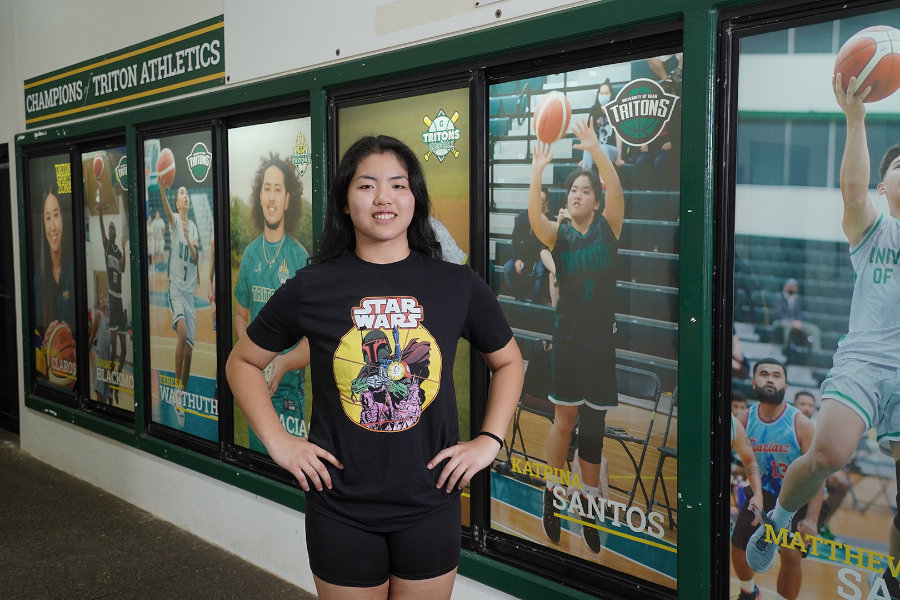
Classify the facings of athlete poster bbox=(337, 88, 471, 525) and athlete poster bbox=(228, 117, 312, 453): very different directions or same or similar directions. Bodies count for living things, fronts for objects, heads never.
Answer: same or similar directions

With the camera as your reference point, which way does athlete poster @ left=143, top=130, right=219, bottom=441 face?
facing the viewer and to the left of the viewer

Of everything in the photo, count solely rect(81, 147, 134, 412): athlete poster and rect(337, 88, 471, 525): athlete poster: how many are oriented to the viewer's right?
0

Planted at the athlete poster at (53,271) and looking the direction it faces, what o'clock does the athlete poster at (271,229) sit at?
the athlete poster at (271,229) is roughly at 10 o'clock from the athlete poster at (53,271).

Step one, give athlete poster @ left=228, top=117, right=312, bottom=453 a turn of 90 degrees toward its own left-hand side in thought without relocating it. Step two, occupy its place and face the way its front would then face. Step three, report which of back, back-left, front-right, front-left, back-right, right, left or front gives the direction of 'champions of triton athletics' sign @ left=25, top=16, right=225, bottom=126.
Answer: back

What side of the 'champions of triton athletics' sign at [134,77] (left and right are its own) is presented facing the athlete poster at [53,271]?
right

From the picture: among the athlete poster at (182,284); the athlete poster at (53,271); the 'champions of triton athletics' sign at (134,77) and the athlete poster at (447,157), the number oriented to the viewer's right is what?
0

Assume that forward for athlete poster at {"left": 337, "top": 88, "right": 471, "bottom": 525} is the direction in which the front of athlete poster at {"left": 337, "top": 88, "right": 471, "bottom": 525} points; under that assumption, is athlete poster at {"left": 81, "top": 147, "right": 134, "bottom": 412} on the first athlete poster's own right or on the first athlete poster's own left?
on the first athlete poster's own right

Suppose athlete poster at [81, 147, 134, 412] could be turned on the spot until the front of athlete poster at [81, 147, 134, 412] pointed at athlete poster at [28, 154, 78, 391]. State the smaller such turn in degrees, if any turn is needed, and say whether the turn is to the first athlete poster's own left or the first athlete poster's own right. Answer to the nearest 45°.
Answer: approximately 90° to the first athlete poster's own right

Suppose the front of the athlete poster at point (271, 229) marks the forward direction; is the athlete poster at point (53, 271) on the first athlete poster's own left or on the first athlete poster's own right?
on the first athlete poster's own right

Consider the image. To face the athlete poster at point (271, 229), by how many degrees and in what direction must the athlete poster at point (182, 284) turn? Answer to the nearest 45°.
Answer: approximately 90° to its left

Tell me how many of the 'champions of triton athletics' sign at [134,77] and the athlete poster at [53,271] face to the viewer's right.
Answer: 0

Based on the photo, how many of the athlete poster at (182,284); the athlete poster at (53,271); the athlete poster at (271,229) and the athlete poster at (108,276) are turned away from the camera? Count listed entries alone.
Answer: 0

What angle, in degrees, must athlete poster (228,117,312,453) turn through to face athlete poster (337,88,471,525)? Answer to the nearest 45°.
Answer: approximately 90° to its left

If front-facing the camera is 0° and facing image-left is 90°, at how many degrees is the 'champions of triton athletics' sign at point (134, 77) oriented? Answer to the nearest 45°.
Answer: approximately 45°

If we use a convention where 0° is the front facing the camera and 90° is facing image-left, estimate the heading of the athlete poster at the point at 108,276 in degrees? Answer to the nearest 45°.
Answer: approximately 45°

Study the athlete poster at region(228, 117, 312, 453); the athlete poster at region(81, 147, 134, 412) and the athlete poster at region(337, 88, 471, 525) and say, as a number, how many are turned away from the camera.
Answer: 0

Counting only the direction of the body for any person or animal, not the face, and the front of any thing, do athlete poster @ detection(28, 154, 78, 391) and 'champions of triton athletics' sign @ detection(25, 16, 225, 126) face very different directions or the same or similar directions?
same or similar directions
